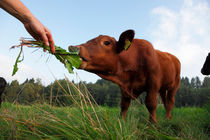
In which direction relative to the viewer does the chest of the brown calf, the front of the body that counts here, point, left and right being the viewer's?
facing the viewer and to the left of the viewer
